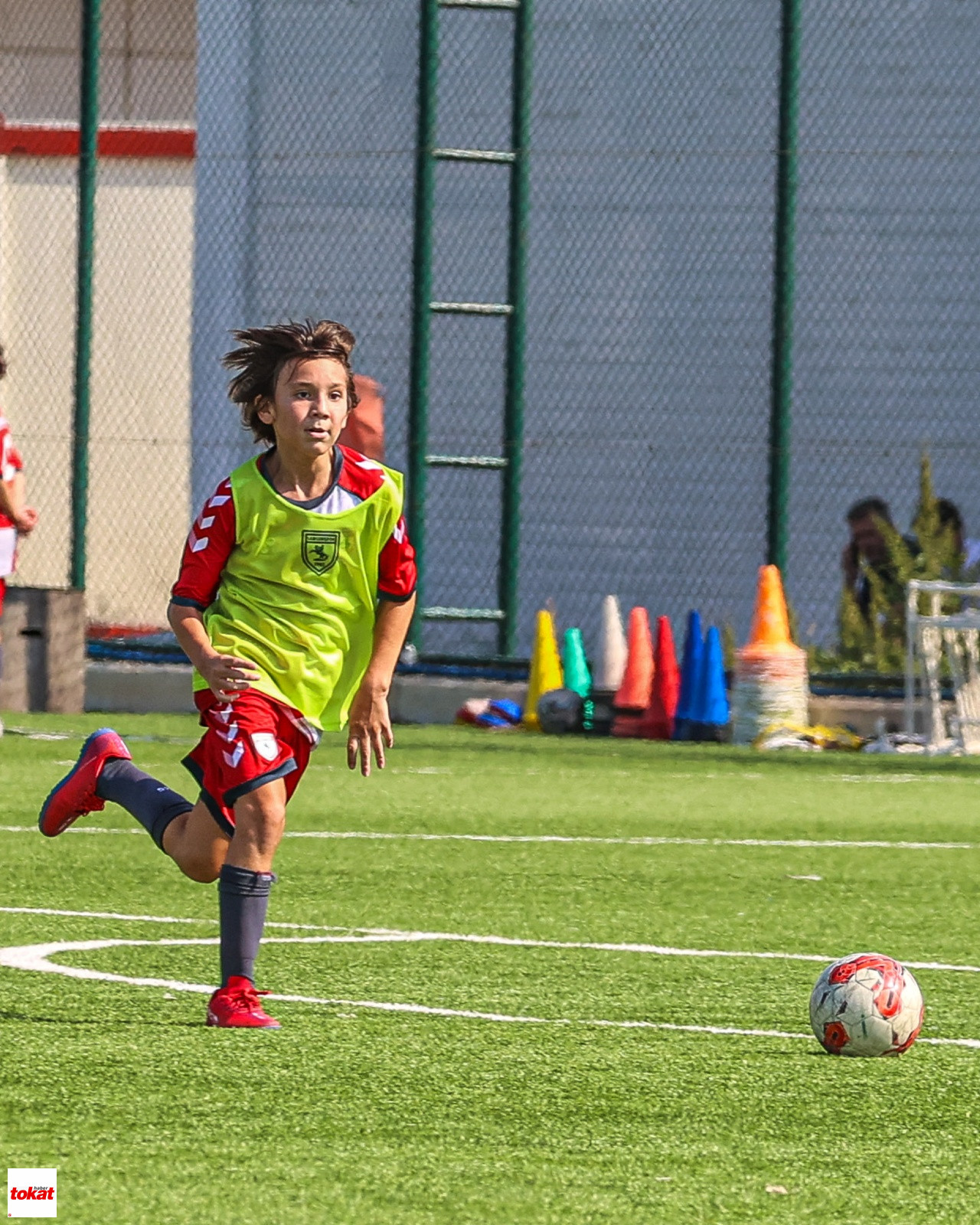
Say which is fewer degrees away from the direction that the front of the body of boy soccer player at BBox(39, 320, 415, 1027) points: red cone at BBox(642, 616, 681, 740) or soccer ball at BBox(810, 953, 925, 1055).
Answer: the soccer ball

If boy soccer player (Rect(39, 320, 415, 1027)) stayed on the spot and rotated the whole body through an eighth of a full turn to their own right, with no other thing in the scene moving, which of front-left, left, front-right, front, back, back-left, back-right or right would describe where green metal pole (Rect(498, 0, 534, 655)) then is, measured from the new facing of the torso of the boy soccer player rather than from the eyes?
back

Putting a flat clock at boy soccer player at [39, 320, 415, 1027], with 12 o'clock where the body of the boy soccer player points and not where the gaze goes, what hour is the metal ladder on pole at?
The metal ladder on pole is roughly at 8 o'clock from the boy soccer player.

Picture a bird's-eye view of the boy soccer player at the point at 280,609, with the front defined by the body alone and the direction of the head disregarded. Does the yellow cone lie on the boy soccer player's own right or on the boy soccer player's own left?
on the boy soccer player's own left

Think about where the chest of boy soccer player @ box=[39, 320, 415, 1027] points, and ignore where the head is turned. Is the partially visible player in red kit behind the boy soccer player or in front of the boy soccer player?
behind

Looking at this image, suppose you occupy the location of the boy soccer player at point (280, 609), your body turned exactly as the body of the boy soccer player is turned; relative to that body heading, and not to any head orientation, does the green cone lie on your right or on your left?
on your left

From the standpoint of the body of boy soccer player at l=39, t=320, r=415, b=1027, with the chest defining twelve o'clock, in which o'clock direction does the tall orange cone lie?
The tall orange cone is roughly at 8 o'clock from the boy soccer player.
